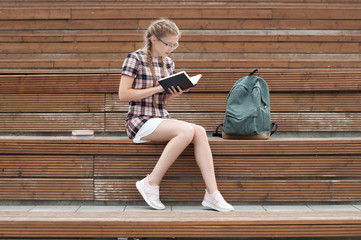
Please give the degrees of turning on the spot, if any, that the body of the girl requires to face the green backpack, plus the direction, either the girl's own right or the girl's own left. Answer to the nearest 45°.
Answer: approximately 45° to the girl's own left

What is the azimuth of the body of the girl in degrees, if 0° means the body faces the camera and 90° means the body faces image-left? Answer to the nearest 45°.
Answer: approximately 315°
